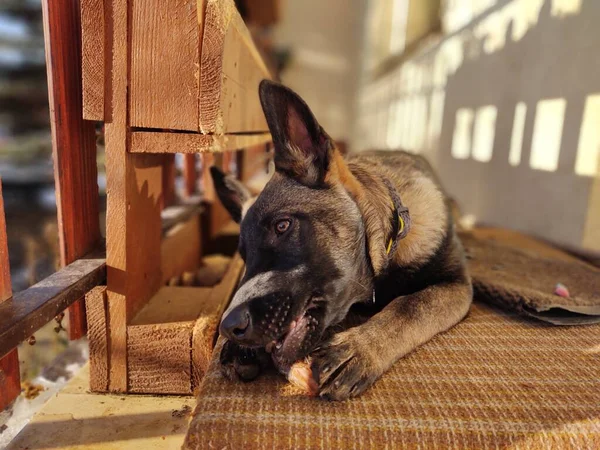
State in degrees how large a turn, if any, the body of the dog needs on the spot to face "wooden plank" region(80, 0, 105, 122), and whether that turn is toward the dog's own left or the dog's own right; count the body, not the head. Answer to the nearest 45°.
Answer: approximately 45° to the dog's own right

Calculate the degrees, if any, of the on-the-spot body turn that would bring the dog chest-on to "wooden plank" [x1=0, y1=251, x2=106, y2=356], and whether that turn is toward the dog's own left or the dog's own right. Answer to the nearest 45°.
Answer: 0° — it already faces it

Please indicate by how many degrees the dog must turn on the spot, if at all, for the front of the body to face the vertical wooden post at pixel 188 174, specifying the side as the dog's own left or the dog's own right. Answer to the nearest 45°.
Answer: approximately 90° to the dog's own right

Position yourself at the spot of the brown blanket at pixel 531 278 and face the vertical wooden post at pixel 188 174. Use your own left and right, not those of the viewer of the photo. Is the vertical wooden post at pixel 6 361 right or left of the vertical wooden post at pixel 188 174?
left

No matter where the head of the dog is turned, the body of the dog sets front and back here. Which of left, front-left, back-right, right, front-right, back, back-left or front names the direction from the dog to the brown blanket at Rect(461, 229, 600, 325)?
back

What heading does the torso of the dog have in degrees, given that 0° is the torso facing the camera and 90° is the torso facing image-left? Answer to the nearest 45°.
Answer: approximately 45°

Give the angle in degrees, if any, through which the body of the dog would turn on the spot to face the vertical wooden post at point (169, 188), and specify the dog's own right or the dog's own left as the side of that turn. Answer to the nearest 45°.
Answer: approximately 90° to the dog's own right
